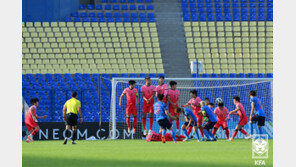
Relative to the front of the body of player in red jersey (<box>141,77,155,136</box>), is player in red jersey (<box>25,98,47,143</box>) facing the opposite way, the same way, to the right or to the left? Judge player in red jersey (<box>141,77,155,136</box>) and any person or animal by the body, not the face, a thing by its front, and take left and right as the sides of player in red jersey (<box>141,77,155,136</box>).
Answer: to the left

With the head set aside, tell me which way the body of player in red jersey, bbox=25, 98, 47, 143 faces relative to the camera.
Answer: to the viewer's right

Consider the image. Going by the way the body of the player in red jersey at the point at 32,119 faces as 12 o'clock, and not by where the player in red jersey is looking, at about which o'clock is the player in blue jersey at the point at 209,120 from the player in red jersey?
The player in blue jersey is roughly at 1 o'clock from the player in red jersey.

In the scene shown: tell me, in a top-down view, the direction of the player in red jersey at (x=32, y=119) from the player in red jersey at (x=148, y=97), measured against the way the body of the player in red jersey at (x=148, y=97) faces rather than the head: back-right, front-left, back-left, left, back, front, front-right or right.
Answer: right

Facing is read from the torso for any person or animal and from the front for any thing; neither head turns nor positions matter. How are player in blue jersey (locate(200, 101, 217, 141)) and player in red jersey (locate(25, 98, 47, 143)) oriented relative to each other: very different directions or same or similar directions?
very different directions
